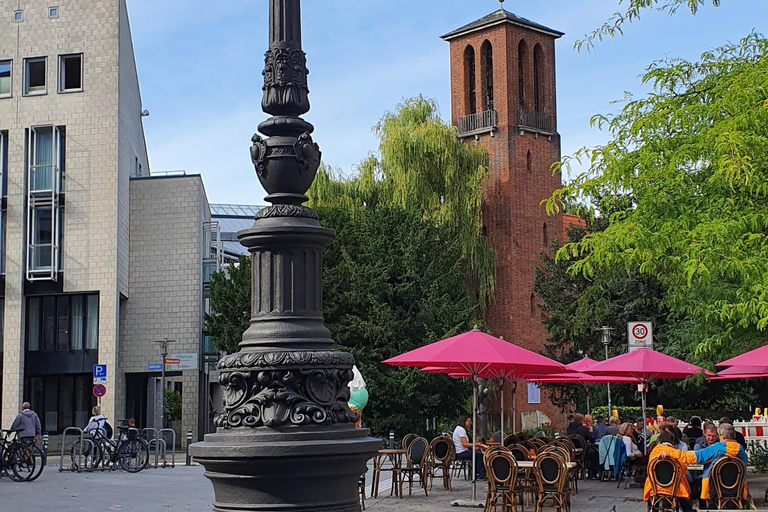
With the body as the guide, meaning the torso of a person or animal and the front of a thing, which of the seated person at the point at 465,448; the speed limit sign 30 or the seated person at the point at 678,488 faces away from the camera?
the seated person at the point at 678,488

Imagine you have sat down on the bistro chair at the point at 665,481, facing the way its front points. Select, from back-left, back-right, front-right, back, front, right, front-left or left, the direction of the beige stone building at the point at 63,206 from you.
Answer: front-left

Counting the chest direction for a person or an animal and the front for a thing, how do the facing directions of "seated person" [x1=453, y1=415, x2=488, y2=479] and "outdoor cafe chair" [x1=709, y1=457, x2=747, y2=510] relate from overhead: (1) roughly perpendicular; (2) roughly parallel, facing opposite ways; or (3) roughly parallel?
roughly perpendicular

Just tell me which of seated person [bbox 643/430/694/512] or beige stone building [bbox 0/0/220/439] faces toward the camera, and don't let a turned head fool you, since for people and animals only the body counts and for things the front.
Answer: the beige stone building

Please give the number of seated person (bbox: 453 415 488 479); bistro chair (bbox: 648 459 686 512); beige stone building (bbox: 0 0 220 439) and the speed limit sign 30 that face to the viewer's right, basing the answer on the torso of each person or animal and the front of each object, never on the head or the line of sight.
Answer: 1

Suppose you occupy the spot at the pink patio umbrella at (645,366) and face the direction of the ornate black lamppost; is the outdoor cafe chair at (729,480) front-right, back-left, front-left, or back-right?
front-left

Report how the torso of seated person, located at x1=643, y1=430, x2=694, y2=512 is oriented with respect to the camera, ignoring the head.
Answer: away from the camera

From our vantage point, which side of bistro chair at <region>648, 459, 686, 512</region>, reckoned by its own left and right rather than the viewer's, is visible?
back

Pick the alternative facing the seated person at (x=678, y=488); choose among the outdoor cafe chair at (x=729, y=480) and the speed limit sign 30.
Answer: the speed limit sign 30

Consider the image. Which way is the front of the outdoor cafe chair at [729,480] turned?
away from the camera

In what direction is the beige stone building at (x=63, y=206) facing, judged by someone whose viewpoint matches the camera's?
facing the viewer

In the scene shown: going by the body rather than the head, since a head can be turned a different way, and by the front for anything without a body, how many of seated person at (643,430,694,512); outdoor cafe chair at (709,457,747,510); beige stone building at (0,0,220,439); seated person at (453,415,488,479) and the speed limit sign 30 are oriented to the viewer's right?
1

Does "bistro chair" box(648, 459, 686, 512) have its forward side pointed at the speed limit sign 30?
yes

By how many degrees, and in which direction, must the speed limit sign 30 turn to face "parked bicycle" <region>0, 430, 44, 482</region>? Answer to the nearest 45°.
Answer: approximately 90° to its right

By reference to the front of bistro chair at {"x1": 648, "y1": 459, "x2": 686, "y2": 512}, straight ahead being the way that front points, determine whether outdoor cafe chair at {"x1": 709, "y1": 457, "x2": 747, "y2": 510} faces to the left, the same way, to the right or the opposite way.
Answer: the same way

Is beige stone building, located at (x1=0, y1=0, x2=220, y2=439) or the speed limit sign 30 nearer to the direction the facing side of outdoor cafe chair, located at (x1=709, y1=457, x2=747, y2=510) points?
the speed limit sign 30

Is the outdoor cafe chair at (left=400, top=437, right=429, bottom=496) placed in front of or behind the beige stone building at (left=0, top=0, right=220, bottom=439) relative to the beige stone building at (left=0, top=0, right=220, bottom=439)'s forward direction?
in front

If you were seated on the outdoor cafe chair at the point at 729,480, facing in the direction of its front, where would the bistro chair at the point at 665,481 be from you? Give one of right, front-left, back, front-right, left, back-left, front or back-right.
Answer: back-left

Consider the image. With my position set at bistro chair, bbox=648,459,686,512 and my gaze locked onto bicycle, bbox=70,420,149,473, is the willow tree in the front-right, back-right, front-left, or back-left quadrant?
front-right

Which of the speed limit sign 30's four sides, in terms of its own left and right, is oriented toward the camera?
front

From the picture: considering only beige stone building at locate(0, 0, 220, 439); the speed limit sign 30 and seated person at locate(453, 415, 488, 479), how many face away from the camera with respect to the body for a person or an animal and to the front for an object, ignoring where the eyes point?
0
